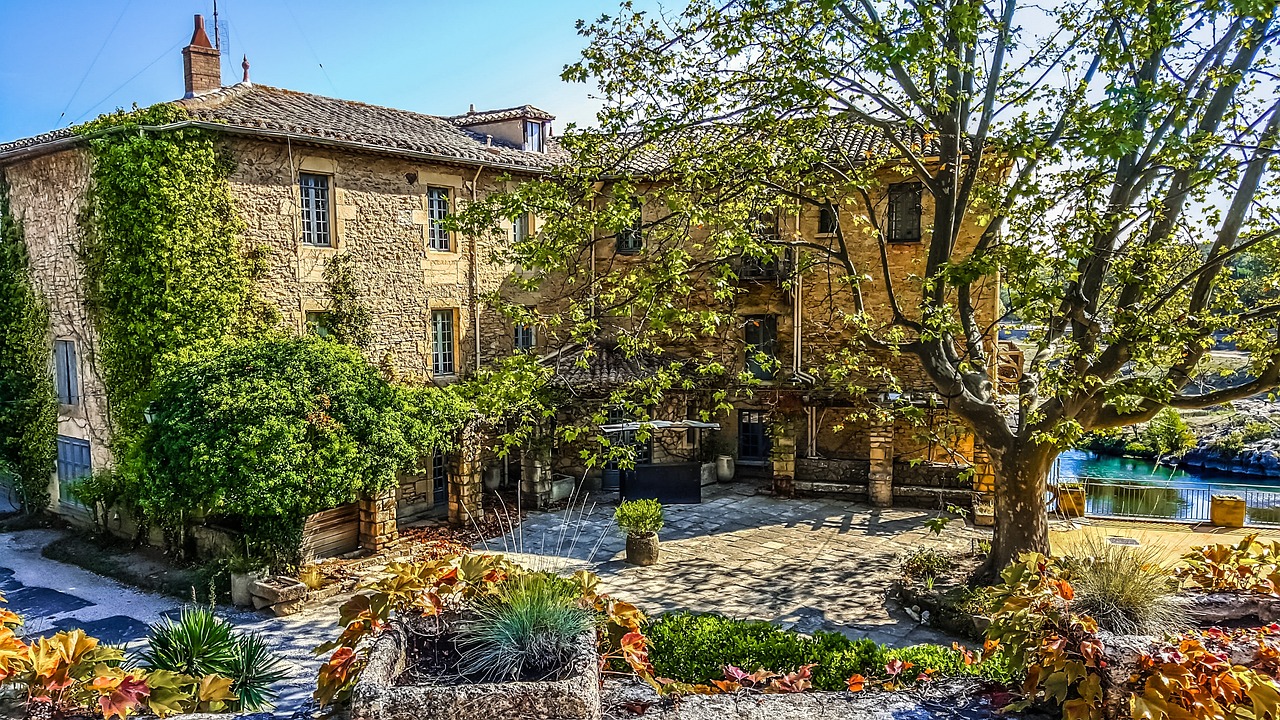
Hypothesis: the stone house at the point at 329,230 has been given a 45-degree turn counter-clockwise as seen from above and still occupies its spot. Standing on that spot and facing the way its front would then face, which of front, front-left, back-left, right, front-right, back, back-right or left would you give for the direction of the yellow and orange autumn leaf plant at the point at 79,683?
right

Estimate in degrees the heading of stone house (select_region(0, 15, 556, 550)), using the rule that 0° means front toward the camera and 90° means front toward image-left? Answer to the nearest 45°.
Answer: approximately 315°

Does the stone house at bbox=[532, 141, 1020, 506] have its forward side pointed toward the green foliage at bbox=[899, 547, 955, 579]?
yes

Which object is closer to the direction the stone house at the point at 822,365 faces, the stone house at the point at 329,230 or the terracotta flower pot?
the terracotta flower pot

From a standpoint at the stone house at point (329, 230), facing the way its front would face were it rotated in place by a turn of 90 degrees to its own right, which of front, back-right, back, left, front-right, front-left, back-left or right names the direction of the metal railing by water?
back-left

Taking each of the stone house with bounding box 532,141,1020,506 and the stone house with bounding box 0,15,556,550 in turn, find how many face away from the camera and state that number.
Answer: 0

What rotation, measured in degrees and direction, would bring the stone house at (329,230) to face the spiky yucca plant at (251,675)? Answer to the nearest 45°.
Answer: approximately 45° to its right

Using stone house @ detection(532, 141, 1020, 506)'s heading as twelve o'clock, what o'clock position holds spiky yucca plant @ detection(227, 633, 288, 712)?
The spiky yucca plant is roughly at 1 o'clock from the stone house.

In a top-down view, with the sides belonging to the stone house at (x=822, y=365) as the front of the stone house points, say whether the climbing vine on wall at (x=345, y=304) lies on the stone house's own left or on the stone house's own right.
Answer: on the stone house's own right

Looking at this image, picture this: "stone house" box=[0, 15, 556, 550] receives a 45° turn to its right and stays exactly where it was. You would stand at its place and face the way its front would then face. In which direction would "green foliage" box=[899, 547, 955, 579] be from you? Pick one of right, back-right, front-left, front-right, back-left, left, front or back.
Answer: front-left

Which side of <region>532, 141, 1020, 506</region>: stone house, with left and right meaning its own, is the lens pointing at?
front

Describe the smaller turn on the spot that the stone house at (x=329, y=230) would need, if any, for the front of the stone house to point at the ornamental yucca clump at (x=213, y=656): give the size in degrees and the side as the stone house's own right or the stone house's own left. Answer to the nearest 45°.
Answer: approximately 45° to the stone house's own right

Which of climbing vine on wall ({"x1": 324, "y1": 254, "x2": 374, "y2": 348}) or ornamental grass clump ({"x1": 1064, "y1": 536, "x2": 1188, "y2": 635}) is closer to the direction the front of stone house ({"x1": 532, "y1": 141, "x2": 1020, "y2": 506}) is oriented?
the ornamental grass clump

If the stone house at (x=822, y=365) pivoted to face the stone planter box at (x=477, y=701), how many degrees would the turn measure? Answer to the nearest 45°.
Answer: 0° — it already faces it
